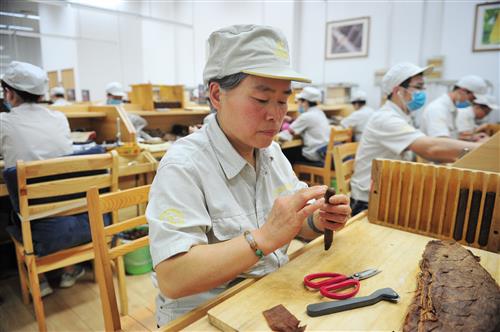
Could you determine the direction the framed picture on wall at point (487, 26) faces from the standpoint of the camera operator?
facing the viewer

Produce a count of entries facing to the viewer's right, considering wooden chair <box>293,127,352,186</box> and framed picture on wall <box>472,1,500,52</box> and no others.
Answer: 0

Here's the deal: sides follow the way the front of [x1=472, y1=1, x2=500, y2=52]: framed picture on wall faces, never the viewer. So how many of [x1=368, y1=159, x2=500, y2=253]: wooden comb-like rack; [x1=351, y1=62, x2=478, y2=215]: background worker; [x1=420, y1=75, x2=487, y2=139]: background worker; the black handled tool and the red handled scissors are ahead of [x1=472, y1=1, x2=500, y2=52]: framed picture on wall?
5

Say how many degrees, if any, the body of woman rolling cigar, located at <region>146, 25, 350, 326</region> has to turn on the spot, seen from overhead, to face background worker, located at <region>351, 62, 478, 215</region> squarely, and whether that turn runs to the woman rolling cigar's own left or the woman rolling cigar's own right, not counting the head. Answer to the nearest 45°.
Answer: approximately 90° to the woman rolling cigar's own left

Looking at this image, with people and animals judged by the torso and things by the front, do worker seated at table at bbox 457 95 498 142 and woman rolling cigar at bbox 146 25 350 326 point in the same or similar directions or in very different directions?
same or similar directions

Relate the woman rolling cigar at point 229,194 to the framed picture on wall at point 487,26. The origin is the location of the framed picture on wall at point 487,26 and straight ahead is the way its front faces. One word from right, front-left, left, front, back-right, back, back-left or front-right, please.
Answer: front

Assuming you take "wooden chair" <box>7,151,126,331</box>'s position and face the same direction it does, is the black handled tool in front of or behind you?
behind

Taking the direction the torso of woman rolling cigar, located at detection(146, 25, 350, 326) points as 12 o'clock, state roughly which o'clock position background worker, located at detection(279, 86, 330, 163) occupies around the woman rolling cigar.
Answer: The background worker is roughly at 8 o'clock from the woman rolling cigar.

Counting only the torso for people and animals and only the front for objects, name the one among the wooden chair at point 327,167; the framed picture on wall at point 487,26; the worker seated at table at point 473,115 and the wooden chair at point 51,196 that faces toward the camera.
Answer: the framed picture on wall

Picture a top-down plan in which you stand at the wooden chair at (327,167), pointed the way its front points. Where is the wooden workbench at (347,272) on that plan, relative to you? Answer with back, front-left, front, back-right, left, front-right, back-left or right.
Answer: back-left

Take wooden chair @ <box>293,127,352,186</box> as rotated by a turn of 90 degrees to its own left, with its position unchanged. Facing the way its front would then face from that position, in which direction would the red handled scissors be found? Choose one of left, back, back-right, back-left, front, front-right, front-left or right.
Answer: front-left

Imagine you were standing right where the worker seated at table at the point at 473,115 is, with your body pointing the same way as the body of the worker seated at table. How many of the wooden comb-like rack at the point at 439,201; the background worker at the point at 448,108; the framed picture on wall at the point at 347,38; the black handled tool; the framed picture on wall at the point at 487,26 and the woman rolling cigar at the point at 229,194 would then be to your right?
4

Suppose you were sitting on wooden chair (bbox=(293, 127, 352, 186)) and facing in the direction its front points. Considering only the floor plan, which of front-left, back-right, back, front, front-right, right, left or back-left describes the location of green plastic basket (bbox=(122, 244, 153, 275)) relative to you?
left

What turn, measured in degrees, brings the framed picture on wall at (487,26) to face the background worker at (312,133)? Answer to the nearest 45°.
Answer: approximately 45° to its right
